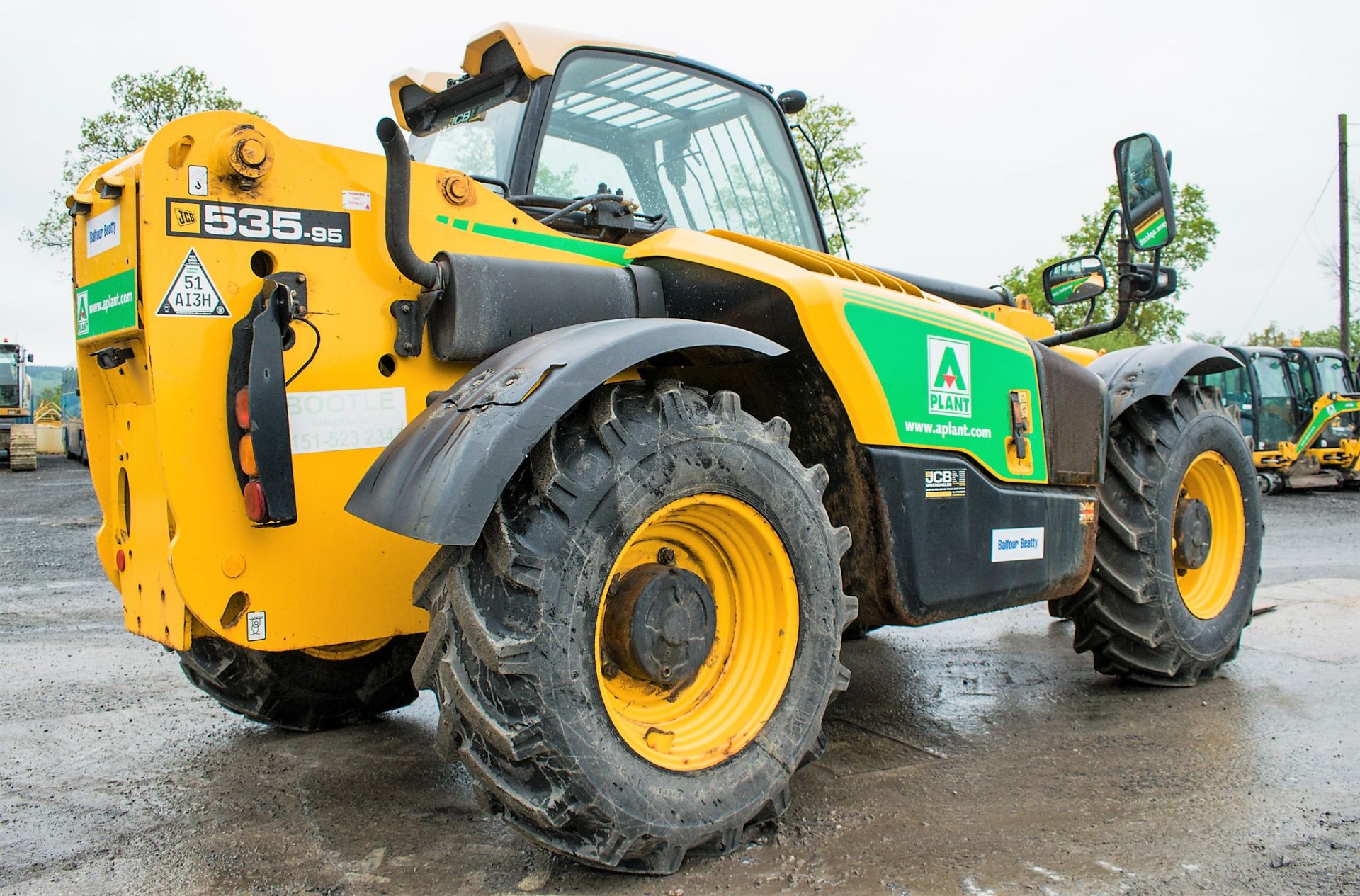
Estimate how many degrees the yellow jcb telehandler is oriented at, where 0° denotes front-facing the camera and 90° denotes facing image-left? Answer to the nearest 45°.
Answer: approximately 225°
